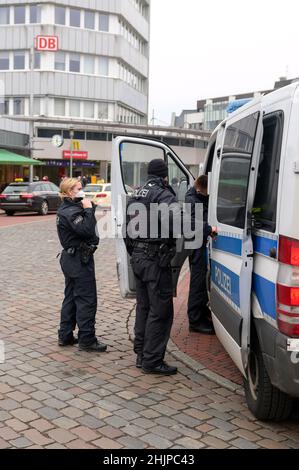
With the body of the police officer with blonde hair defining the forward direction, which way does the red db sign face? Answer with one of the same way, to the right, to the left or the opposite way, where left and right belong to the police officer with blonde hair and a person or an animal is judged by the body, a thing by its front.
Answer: to the right

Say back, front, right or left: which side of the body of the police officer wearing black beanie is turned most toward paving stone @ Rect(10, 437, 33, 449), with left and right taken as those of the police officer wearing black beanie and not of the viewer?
back

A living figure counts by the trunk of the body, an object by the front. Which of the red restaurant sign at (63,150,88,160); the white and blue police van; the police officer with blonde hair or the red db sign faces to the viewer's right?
the police officer with blonde hair

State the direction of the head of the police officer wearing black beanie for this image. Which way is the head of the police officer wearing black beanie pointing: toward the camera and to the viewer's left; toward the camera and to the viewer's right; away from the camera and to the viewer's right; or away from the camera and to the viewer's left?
away from the camera and to the viewer's right

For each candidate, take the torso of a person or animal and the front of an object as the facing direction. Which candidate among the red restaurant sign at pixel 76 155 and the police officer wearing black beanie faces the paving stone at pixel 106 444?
the red restaurant sign

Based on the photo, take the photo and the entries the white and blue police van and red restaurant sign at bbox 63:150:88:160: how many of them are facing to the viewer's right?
0

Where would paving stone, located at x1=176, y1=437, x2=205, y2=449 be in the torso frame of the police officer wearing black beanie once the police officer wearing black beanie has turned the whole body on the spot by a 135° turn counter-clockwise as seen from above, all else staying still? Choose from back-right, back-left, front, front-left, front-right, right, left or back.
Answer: left

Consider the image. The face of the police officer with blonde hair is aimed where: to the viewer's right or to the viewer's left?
to the viewer's right

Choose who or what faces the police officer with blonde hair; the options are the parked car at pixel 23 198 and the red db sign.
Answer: the red db sign

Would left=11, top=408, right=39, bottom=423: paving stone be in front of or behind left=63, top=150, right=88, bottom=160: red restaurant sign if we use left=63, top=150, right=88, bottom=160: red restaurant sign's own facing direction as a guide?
in front

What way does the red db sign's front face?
toward the camera

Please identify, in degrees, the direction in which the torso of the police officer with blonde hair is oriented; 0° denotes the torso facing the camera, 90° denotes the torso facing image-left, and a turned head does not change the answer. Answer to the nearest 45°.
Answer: approximately 270°
